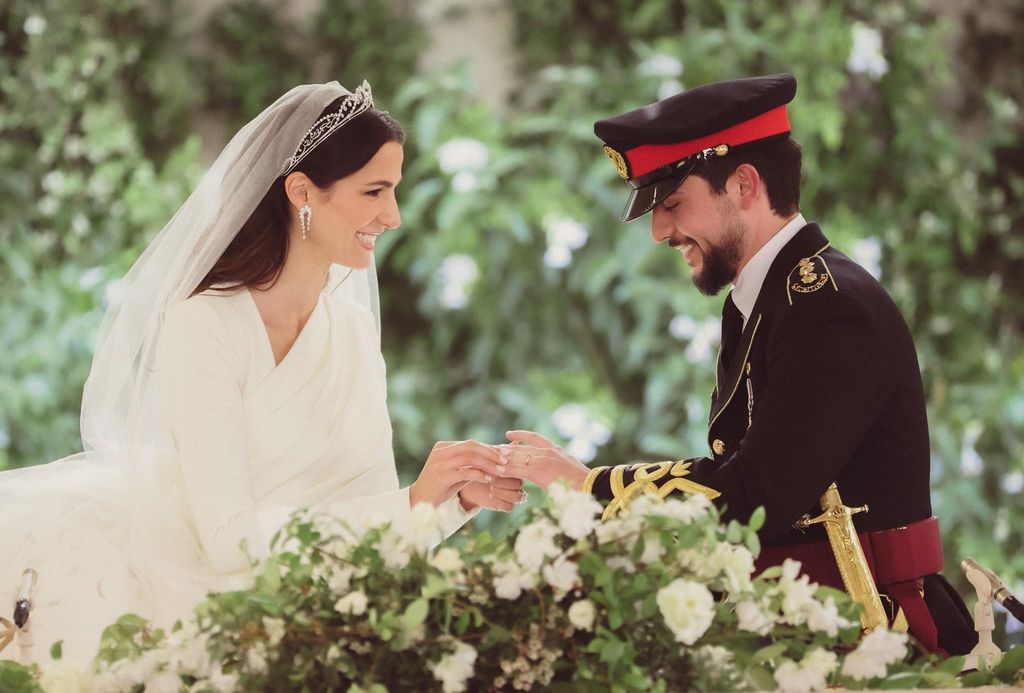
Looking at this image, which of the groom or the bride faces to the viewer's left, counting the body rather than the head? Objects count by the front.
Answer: the groom

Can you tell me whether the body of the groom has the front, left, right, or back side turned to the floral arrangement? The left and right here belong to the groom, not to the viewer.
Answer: left

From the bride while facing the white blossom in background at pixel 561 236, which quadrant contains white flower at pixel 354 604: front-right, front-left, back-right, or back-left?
back-right

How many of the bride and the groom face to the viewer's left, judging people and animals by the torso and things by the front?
1

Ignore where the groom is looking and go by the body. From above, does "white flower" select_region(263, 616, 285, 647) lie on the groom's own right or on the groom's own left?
on the groom's own left

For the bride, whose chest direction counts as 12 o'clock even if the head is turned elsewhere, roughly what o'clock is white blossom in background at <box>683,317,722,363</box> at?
The white blossom in background is roughly at 9 o'clock from the bride.

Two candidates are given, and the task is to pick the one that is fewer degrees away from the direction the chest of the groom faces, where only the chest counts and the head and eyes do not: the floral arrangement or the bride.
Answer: the bride

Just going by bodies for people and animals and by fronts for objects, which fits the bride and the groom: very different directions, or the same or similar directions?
very different directions

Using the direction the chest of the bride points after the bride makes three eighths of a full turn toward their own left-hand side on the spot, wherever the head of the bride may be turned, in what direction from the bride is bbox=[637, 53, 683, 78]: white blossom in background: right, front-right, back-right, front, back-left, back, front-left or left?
front-right

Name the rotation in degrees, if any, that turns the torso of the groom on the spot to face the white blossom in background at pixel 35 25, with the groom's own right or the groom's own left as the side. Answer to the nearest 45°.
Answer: approximately 45° to the groom's own right

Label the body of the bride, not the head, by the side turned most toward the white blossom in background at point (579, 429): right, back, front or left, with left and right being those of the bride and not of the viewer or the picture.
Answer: left

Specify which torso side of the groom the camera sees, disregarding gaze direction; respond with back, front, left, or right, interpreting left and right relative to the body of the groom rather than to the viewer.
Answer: left

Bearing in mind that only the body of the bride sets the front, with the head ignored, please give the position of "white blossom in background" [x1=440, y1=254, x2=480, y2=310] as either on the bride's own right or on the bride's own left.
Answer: on the bride's own left

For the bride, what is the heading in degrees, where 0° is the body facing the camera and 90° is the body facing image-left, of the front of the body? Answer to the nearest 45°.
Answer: approximately 315°
